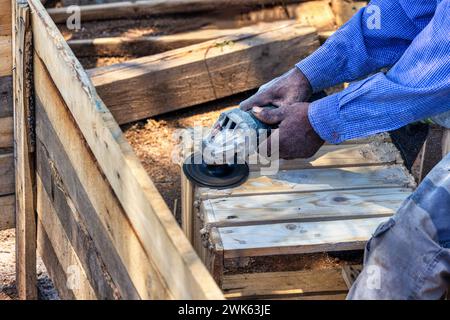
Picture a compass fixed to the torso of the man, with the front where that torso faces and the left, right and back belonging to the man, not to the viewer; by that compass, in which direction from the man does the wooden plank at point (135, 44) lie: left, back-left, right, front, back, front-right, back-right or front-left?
front-right

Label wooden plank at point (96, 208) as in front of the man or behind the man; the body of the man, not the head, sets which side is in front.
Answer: in front

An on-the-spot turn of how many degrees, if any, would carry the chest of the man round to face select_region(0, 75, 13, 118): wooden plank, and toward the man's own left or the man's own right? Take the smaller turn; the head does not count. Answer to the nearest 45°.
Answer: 0° — they already face it

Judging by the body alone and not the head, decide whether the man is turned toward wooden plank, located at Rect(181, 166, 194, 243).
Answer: yes

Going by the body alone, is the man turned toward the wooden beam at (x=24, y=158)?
yes

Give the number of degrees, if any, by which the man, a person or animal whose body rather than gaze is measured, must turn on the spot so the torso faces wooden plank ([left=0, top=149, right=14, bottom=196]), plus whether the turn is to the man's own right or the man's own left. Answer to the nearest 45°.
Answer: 0° — they already face it

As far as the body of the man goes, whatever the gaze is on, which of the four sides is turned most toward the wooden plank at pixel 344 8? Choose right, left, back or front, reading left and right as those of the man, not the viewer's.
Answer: right

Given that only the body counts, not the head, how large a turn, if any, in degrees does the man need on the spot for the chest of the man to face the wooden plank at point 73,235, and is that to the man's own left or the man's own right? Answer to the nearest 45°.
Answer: approximately 45° to the man's own left

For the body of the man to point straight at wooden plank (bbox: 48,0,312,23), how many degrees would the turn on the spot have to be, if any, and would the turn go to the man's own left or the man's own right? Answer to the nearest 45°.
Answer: approximately 45° to the man's own right

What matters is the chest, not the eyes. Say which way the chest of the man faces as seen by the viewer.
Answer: to the viewer's left
